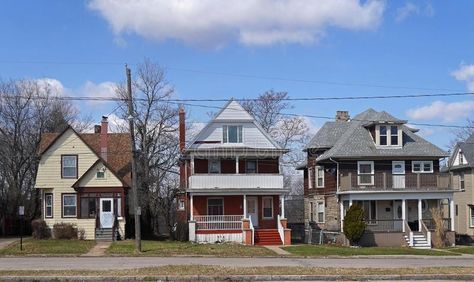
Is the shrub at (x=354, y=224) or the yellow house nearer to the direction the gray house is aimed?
the shrub

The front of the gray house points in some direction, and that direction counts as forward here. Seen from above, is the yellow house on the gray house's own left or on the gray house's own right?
on the gray house's own right

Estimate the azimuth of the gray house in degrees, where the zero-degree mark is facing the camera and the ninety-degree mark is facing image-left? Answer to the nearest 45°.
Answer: approximately 0°

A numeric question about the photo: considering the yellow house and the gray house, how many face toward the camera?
2

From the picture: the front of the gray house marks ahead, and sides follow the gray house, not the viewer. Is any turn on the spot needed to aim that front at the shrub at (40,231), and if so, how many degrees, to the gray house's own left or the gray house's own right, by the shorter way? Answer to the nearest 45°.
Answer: approximately 90° to the gray house's own right

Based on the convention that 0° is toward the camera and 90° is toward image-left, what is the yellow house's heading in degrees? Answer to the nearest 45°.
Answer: approximately 0°

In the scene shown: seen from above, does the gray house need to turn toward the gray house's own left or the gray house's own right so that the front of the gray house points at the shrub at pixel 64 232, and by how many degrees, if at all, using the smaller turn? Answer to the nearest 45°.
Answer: approximately 90° to the gray house's own right

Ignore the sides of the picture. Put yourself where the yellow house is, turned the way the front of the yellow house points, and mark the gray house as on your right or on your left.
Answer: on your left
